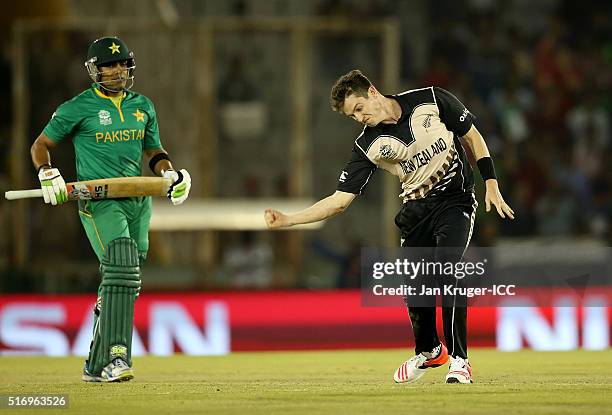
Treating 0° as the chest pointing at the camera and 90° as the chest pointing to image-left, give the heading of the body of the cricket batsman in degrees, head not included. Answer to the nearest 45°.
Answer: approximately 315°
